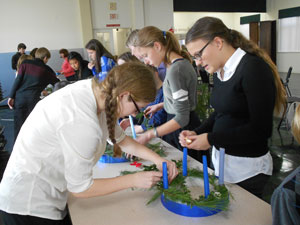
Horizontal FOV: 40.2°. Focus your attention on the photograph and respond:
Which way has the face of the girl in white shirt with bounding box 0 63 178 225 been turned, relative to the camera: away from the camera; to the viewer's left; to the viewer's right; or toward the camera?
to the viewer's right

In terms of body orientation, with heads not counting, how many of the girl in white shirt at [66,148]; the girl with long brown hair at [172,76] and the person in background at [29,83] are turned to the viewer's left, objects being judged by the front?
1

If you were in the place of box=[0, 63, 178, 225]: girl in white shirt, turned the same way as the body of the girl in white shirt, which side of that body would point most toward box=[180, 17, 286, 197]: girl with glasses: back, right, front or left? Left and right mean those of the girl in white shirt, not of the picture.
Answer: front

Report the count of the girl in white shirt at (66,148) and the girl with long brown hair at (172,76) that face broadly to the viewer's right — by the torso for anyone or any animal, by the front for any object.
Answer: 1

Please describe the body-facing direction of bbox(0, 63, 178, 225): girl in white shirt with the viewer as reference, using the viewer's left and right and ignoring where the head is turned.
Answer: facing to the right of the viewer

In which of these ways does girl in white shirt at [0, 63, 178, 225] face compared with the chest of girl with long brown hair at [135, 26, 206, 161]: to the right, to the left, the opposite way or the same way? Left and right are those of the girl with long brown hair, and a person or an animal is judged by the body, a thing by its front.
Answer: the opposite way

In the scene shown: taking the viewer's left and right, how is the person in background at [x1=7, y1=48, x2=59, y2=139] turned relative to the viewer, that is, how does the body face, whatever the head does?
facing away from the viewer and to the right of the viewer

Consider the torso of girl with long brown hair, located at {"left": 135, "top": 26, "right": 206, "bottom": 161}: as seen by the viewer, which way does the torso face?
to the viewer's left
